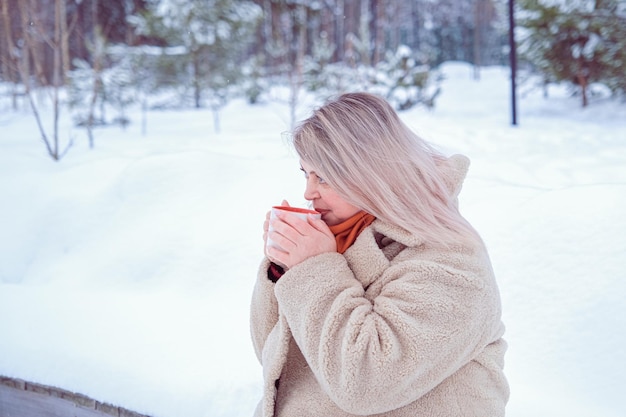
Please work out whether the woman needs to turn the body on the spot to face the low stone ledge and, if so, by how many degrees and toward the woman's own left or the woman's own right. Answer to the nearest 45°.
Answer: approximately 45° to the woman's own right

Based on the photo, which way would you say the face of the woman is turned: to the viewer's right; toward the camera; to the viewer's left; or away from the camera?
to the viewer's left

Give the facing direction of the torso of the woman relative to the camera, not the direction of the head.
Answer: to the viewer's left

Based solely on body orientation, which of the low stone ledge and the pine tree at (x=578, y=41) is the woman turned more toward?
the low stone ledge
